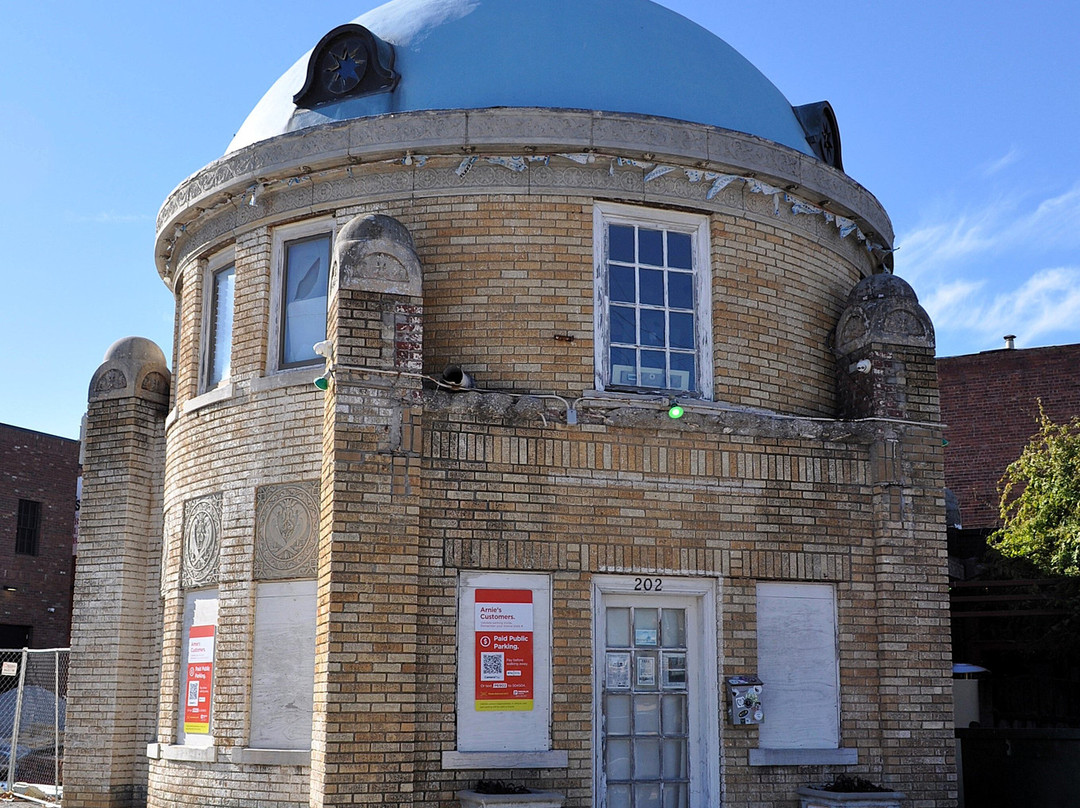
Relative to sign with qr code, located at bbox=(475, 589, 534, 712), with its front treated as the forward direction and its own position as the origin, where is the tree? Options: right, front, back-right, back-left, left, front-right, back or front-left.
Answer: back-left

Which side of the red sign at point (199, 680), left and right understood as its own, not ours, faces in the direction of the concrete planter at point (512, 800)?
left

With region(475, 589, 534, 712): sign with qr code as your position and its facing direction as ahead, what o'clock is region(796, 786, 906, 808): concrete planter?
The concrete planter is roughly at 9 o'clock from the sign with qr code.

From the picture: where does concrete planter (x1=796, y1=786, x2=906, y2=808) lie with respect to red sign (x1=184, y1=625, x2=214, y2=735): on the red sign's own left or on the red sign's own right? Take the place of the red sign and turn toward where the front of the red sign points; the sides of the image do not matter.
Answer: on the red sign's own left

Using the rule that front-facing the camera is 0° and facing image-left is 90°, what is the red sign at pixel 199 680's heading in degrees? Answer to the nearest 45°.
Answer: approximately 45°

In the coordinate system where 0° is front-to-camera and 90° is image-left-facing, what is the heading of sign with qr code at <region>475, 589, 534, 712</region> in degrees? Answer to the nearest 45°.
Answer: approximately 0°

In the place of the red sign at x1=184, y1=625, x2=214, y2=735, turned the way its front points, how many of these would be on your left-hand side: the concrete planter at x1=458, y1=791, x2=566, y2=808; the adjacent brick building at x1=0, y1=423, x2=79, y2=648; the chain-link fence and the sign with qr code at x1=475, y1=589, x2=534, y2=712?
2

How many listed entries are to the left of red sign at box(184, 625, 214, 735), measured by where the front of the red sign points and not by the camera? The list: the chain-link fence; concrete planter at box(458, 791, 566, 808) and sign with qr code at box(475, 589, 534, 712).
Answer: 2

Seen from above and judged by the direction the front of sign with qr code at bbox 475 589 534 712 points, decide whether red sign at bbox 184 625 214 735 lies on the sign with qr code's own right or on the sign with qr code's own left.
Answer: on the sign with qr code's own right
